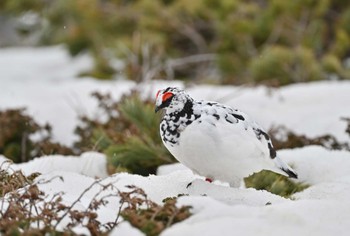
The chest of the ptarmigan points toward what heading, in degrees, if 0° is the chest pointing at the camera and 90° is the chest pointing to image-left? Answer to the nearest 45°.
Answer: approximately 90°

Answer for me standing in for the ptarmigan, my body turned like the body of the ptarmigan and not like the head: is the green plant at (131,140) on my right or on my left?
on my right

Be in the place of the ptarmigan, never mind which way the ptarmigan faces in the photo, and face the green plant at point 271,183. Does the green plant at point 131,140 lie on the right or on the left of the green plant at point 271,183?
left
